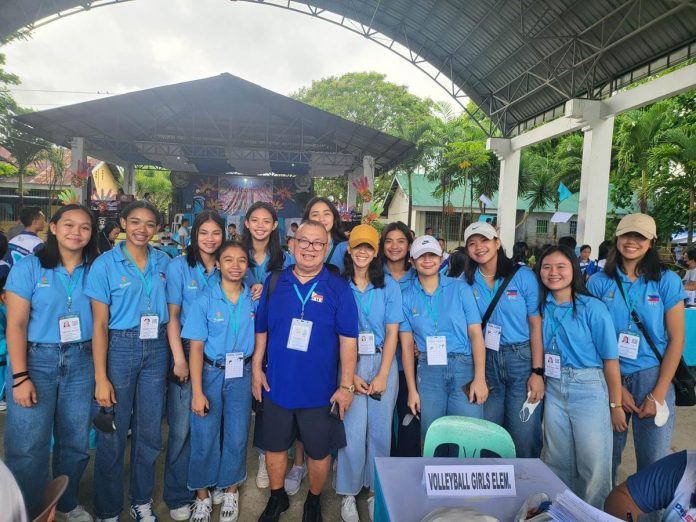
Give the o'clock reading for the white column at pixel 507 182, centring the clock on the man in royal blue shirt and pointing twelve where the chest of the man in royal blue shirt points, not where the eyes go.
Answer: The white column is roughly at 7 o'clock from the man in royal blue shirt.

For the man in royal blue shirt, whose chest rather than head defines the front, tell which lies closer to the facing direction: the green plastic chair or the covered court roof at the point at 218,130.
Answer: the green plastic chair

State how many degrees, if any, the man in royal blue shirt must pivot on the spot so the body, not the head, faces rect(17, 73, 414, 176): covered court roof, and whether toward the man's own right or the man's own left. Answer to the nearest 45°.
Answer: approximately 180°

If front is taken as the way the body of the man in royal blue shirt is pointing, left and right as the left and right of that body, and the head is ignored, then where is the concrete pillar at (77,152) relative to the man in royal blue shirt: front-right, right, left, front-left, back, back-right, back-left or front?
back-right

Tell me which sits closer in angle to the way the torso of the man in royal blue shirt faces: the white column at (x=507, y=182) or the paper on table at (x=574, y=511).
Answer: the paper on table

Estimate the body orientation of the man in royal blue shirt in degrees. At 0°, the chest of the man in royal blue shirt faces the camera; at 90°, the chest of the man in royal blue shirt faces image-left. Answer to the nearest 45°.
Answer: approximately 0°

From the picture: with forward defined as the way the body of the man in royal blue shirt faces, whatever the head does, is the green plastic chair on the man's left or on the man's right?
on the man's left
